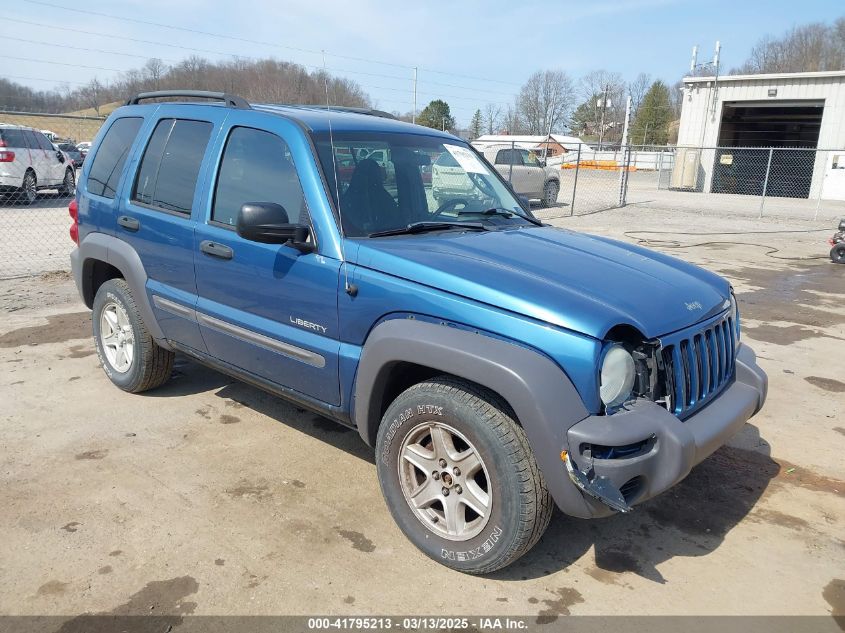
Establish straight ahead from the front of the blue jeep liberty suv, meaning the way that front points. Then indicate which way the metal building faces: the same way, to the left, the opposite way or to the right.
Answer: to the right

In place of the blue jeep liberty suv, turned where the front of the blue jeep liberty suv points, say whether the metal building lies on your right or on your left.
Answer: on your left

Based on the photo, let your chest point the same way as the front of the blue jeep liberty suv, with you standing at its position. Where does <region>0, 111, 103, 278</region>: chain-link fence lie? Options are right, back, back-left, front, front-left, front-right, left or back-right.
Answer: back

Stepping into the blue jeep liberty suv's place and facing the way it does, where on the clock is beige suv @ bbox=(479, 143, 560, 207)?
The beige suv is roughly at 8 o'clock from the blue jeep liberty suv.

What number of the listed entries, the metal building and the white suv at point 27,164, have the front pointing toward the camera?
1

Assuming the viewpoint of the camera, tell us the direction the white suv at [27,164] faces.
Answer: facing away from the viewer and to the right of the viewer

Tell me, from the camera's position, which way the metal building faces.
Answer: facing the viewer

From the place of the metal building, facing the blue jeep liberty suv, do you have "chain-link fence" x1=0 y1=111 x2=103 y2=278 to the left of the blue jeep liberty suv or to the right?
right

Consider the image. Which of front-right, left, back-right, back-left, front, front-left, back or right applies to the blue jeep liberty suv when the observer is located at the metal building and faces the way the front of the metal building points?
front

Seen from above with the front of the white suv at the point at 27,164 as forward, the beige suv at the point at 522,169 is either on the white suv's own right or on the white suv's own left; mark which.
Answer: on the white suv's own right

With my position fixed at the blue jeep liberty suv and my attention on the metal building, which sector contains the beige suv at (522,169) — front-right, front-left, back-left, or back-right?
front-left

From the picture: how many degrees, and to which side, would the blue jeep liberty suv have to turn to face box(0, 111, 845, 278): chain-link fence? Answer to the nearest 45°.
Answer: approximately 135° to its left

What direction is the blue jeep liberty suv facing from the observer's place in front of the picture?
facing the viewer and to the right of the viewer

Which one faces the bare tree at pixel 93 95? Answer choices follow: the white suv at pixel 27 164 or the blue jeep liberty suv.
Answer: the white suv

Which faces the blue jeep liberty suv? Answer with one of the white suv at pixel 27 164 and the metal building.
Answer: the metal building
